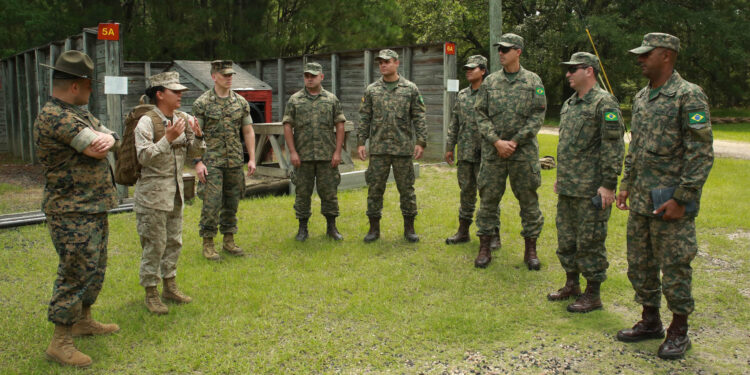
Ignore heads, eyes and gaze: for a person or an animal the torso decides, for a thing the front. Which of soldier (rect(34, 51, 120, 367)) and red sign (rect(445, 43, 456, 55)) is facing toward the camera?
the red sign

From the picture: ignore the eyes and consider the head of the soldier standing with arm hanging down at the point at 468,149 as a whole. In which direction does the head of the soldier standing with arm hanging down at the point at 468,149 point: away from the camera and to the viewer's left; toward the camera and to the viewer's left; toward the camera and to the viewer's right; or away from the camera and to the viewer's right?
toward the camera and to the viewer's left

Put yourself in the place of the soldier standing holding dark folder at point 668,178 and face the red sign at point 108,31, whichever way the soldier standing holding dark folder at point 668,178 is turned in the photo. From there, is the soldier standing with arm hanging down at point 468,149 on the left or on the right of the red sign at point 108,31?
right

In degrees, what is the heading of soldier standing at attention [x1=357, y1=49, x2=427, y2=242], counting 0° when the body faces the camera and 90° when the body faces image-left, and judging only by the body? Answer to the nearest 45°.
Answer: approximately 0°

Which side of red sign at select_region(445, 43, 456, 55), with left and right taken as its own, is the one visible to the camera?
front

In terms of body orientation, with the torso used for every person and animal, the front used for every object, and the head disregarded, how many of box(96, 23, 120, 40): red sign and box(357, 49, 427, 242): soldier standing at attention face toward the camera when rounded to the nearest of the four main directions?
2

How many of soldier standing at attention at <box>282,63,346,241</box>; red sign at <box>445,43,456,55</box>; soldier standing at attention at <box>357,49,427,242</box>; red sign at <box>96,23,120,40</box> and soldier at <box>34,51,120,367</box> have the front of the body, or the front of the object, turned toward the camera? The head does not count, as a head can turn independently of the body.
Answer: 4

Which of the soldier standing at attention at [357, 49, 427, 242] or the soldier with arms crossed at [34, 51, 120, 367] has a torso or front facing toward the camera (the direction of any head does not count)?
the soldier standing at attention at [357, 49, 427, 242]

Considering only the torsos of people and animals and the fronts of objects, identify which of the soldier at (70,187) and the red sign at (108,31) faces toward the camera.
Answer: the red sign

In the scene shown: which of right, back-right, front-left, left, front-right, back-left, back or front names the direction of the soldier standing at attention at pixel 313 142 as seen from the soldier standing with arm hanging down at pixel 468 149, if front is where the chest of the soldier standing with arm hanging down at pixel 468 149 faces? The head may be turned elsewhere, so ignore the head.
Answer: front-right

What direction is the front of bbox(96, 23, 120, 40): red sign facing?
toward the camera

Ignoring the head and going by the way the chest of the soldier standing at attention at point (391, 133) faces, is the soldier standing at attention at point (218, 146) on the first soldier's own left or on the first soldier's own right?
on the first soldier's own right

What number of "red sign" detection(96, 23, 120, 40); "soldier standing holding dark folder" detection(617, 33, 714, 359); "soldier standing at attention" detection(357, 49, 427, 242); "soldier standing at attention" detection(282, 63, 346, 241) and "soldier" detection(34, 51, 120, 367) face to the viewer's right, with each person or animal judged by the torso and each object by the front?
1
